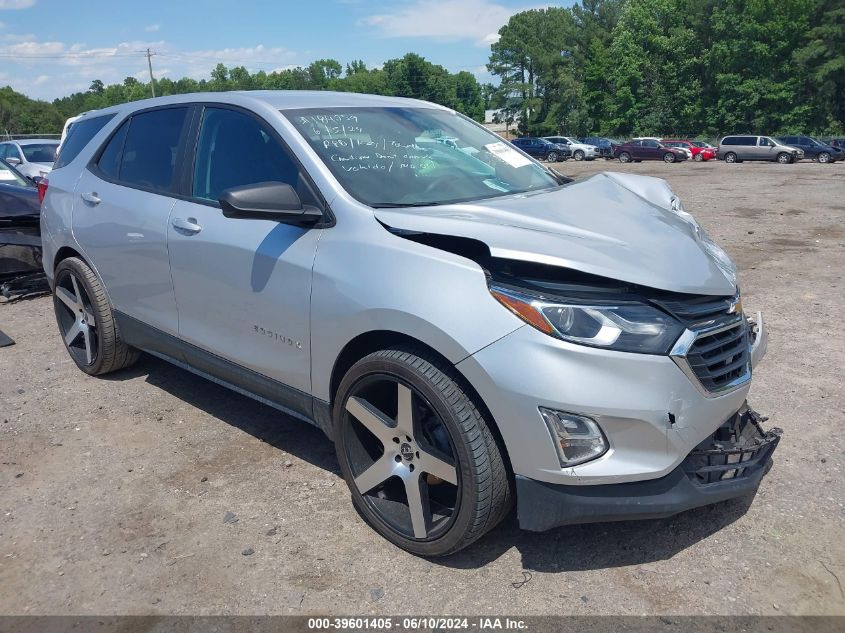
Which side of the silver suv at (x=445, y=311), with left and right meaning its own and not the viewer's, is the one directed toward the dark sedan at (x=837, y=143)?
left

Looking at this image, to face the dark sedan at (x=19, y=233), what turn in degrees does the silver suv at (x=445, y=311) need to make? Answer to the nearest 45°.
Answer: approximately 180°

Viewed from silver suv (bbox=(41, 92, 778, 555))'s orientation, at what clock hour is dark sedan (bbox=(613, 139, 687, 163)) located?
The dark sedan is roughly at 8 o'clock from the silver suv.

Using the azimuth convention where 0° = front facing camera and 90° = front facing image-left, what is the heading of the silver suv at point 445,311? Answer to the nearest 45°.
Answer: approximately 315°
